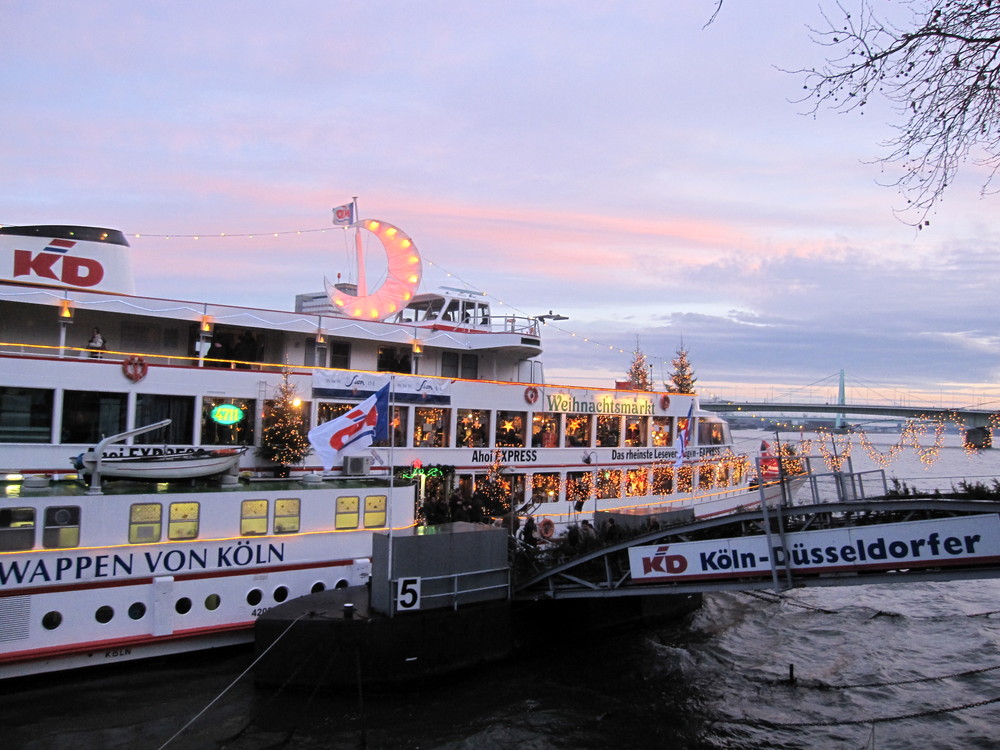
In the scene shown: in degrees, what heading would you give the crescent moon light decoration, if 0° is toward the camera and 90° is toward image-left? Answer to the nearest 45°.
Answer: approximately 0°

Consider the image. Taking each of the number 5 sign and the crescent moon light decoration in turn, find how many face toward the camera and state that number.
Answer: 2

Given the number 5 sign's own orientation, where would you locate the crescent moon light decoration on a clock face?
The crescent moon light decoration is roughly at 6 o'clock from the number 5 sign.

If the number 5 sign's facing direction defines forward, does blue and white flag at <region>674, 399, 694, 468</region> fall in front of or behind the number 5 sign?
behind

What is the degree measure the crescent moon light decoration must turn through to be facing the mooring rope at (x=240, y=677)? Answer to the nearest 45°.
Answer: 0° — it already faces it

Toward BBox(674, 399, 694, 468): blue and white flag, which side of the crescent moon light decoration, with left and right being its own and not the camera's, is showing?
left

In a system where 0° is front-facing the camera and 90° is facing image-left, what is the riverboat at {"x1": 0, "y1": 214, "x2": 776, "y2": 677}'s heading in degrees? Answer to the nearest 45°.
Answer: approximately 225°

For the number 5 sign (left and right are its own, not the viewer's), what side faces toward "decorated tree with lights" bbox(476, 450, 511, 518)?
back
